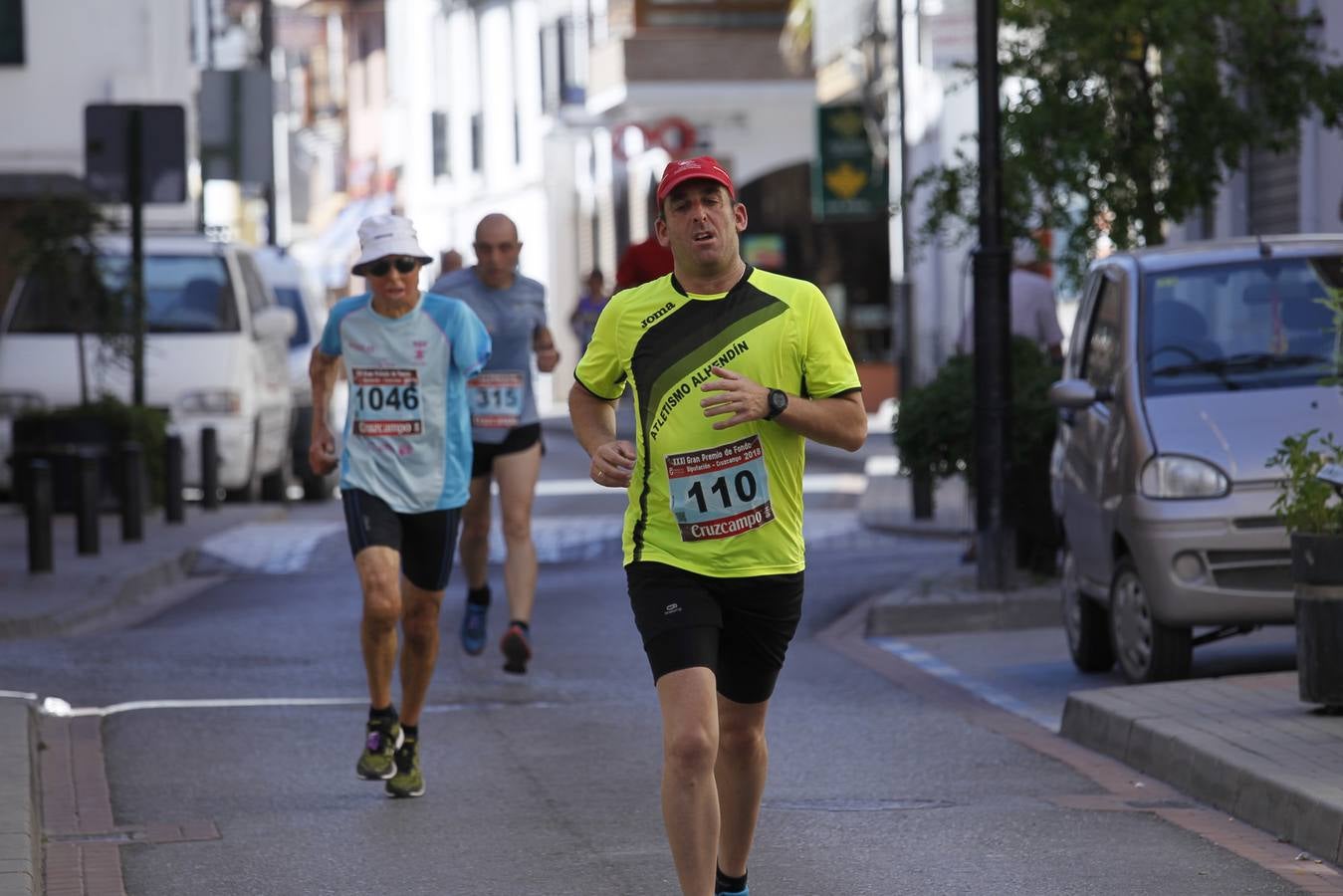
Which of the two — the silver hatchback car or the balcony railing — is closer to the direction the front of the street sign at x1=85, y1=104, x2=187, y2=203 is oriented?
the balcony railing

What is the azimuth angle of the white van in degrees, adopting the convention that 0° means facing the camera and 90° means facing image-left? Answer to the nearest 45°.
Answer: approximately 0°

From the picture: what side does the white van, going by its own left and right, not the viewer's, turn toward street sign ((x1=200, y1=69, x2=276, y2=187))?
back

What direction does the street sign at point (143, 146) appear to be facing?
away from the camera

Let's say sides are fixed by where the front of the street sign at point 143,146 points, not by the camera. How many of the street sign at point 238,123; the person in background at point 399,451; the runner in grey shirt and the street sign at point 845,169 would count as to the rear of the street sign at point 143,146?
2

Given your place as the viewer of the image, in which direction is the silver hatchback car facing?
facing the viewer and to the right of the viewer

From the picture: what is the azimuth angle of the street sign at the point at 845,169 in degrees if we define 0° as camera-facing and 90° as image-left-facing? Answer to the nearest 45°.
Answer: approximately 0°

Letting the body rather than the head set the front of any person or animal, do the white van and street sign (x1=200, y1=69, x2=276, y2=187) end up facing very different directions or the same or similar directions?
very different directions

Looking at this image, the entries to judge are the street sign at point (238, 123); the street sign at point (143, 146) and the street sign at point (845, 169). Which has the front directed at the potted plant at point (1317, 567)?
the street sign at point (845, 169)

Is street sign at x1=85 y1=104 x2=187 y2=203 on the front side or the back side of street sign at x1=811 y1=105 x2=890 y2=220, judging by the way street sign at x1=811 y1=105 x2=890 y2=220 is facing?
on the front side

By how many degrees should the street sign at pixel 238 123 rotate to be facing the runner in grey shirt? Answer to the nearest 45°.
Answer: approximately 180°

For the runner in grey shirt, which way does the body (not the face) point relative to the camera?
toward the camera

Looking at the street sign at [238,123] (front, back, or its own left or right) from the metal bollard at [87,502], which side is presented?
back

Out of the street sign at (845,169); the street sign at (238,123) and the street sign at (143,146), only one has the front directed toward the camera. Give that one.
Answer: the street sign at (845,169)

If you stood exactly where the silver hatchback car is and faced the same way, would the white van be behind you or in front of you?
behind
